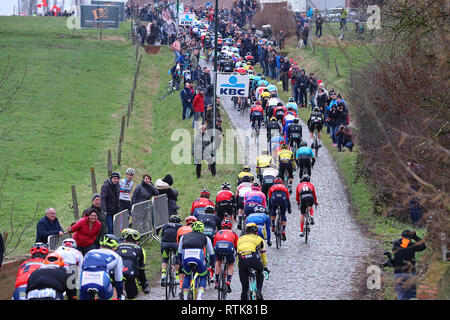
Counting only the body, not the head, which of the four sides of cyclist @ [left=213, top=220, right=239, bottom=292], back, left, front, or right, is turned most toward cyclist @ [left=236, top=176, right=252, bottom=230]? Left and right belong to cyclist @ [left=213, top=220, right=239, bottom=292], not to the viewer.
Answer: front

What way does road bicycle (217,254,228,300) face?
away from the camera

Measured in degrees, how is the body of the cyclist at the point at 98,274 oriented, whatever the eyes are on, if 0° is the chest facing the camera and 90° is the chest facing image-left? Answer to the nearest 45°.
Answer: approximately 225°

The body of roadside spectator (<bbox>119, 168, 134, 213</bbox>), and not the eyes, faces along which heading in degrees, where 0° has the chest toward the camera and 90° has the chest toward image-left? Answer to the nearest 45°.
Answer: approximately 315°

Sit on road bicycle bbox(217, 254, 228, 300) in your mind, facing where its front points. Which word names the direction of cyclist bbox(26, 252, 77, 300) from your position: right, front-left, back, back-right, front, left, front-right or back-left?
back-left

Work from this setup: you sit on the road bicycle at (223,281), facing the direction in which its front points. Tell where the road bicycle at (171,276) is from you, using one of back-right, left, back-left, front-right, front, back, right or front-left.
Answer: front-left

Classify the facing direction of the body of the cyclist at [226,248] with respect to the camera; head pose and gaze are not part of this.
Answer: away from the camera

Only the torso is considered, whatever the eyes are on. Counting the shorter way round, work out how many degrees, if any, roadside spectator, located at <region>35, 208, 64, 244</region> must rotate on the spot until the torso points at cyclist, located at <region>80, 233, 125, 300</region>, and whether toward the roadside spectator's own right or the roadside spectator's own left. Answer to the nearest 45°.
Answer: approximately 45° to the roadside spectator's own right

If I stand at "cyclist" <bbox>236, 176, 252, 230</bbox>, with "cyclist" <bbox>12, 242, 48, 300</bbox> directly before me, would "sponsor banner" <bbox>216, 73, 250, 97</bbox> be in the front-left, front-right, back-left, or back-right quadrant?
back-right

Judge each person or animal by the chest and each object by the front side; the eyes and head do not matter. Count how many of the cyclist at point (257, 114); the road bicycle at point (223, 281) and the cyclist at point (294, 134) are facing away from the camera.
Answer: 3

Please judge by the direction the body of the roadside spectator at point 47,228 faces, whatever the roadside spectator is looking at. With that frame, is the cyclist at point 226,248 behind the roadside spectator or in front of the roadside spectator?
in front

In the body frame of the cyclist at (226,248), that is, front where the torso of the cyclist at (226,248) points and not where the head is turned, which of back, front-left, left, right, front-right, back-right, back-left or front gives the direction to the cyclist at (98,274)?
back-left

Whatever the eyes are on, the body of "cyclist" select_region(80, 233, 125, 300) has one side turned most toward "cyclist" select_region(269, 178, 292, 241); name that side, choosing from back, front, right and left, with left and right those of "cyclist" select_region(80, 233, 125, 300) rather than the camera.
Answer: front

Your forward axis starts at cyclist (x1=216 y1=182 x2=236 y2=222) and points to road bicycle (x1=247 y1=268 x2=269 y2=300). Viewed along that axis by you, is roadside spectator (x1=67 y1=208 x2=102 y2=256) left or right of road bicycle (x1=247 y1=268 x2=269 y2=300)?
right

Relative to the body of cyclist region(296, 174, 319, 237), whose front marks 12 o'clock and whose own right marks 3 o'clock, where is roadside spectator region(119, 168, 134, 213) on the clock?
The roadside spectator is roughly at 9 o'clock from the cyclist.

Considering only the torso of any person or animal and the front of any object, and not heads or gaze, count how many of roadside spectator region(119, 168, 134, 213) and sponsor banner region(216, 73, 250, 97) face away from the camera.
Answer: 0

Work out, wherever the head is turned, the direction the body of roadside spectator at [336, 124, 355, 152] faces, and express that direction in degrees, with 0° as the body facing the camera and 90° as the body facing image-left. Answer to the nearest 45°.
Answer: approximately 45°

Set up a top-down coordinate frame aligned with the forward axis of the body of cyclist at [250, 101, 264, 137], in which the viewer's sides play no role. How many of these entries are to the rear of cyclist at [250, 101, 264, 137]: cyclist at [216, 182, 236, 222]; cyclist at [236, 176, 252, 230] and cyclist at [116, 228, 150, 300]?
3

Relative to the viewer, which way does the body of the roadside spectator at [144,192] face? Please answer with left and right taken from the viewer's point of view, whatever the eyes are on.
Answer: facing the viewer and to the right of the viewer
